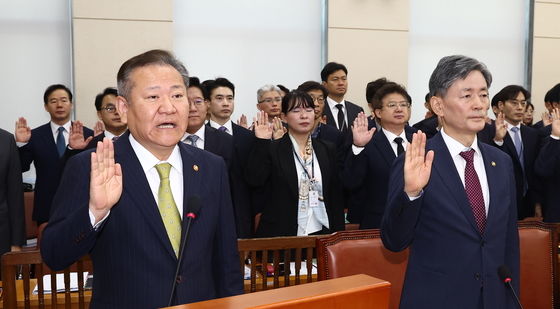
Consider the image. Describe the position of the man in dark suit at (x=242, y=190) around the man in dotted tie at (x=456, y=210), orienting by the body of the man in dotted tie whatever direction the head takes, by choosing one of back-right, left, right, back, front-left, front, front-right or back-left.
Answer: back

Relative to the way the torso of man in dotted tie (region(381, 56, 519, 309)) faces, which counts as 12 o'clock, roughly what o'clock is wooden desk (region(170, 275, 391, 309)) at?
The wooden desk is roughly at 2 o'clock from the man in dotted tie.

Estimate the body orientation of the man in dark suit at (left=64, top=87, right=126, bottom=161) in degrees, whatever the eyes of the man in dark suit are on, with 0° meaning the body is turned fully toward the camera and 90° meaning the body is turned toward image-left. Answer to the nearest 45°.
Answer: approximately 315°

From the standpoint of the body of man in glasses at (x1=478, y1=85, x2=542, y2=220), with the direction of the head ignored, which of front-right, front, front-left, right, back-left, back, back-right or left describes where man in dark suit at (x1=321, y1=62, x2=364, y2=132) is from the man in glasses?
back-right

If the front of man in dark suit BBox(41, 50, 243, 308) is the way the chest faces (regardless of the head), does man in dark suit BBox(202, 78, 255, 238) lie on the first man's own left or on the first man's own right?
on the first man's own left

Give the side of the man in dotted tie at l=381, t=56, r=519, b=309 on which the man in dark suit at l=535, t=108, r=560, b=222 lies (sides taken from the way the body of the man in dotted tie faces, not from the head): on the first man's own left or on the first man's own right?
on the first man's own left

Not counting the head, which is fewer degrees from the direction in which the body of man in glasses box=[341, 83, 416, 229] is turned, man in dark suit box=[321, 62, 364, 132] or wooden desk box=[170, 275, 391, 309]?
the wooden desk

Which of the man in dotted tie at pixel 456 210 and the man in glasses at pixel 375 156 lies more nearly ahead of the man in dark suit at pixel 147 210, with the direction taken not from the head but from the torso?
the man in dotted tie
